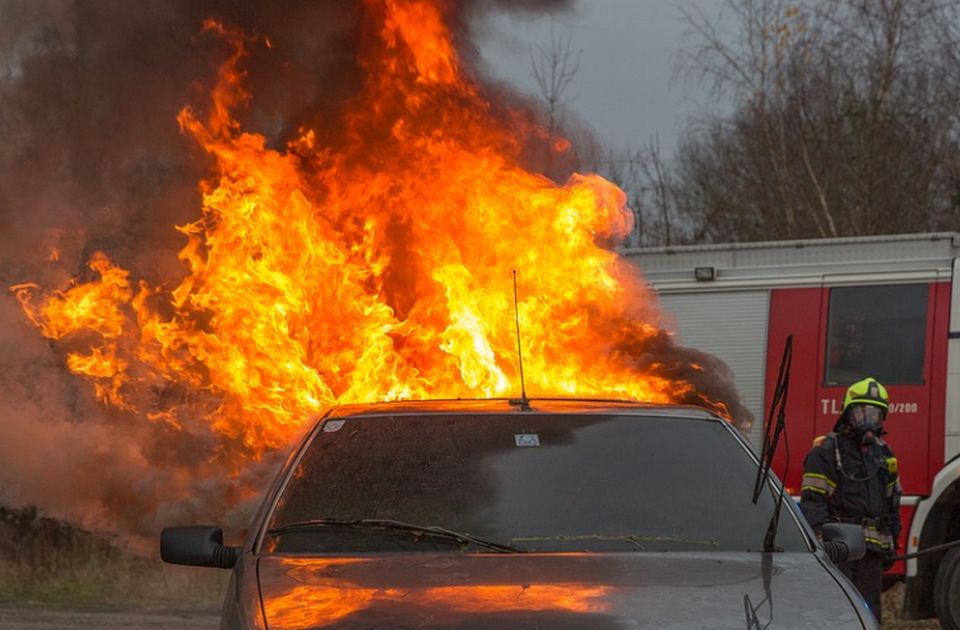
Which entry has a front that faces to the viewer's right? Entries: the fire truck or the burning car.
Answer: the fire truck

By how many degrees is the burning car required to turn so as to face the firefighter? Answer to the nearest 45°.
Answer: approximately 135° to its left

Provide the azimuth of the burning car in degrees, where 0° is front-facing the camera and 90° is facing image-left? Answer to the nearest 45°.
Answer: approximately 0°

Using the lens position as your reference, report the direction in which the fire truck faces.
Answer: facing to the right of the viewer

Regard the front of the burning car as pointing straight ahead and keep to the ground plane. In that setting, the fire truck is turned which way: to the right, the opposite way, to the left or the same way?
to the left

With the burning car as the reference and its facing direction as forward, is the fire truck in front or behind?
behind

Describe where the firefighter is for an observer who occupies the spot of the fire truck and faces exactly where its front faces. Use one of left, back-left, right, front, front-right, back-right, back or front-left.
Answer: right
